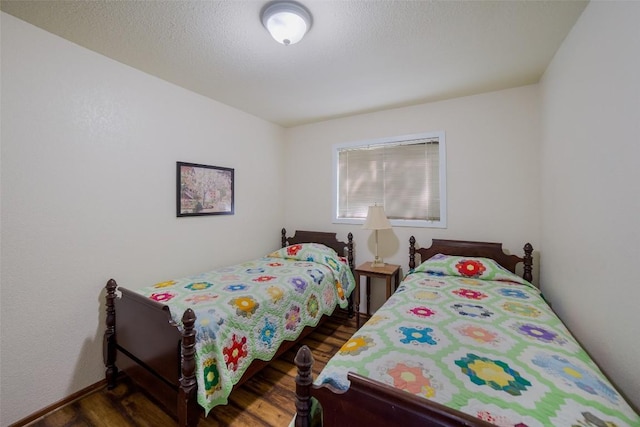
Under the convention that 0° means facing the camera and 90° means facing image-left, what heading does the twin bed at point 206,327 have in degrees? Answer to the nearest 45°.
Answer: approximately 45°

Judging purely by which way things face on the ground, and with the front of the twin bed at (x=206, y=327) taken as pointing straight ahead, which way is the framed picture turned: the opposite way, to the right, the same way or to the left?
to the left

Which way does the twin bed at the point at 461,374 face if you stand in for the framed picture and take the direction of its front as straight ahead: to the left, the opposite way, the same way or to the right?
to the right

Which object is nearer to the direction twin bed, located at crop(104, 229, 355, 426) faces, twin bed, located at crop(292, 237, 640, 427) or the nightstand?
the twin bed

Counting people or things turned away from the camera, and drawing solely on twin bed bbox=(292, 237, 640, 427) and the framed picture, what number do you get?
0

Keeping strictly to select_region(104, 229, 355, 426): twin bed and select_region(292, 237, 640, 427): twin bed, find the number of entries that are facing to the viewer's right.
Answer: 0

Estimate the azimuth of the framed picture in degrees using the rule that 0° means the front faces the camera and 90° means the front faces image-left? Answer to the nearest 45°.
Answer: approximately 315°

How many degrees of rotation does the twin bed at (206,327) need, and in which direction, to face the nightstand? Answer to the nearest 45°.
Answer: approximately 135° to its left

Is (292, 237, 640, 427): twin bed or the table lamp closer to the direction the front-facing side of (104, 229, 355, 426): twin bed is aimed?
the twin bed

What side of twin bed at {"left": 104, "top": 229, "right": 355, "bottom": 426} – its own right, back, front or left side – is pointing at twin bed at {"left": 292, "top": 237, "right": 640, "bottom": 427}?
left

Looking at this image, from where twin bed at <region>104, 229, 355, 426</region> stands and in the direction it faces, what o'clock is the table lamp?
The table lamp is roughly at 7 o'clock from the twin bed.

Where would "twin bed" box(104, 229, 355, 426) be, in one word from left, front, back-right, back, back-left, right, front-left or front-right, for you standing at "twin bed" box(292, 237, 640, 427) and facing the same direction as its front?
right
